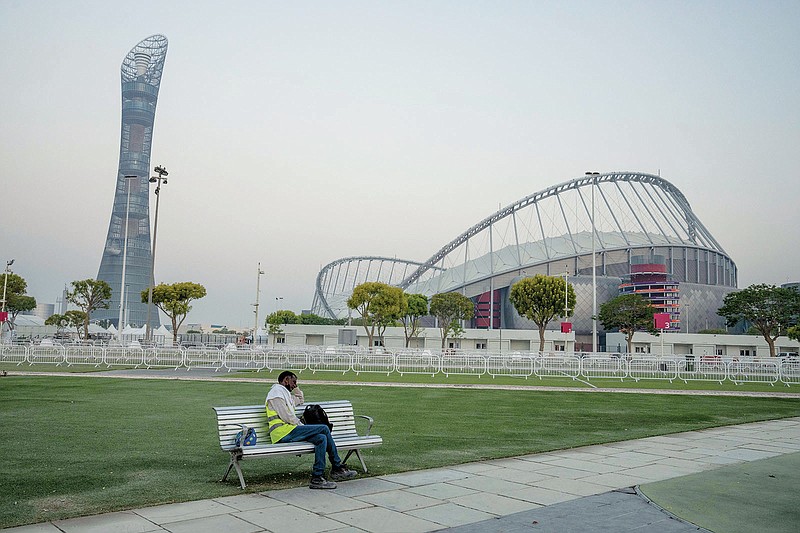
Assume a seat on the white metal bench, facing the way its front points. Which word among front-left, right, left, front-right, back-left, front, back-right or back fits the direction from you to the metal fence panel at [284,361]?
back-left

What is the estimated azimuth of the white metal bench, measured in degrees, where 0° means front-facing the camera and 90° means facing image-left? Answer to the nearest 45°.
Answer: approximately 315°

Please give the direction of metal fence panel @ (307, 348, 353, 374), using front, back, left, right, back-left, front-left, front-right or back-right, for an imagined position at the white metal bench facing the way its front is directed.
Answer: back-left

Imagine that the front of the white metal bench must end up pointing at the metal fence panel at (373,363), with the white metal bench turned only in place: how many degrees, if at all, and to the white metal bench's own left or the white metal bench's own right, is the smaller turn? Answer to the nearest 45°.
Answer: approximately 135° to the white metal bench's own left

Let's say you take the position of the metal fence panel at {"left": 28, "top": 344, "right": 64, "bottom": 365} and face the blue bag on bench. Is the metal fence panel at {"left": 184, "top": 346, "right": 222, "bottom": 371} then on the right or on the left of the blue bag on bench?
left

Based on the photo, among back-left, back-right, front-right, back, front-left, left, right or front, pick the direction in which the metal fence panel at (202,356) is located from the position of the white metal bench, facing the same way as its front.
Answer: back-left

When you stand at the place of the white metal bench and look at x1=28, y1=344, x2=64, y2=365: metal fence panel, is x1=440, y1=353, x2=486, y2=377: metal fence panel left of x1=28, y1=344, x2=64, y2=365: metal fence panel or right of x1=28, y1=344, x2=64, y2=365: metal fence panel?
right

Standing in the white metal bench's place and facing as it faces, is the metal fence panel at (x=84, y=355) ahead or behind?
behind

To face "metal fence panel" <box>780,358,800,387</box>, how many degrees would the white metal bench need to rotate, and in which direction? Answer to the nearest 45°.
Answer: approximately 90° to its left

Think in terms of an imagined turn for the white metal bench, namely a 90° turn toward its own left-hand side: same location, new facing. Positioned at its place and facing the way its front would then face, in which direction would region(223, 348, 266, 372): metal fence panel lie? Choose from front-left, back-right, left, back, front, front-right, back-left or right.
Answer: front-left
